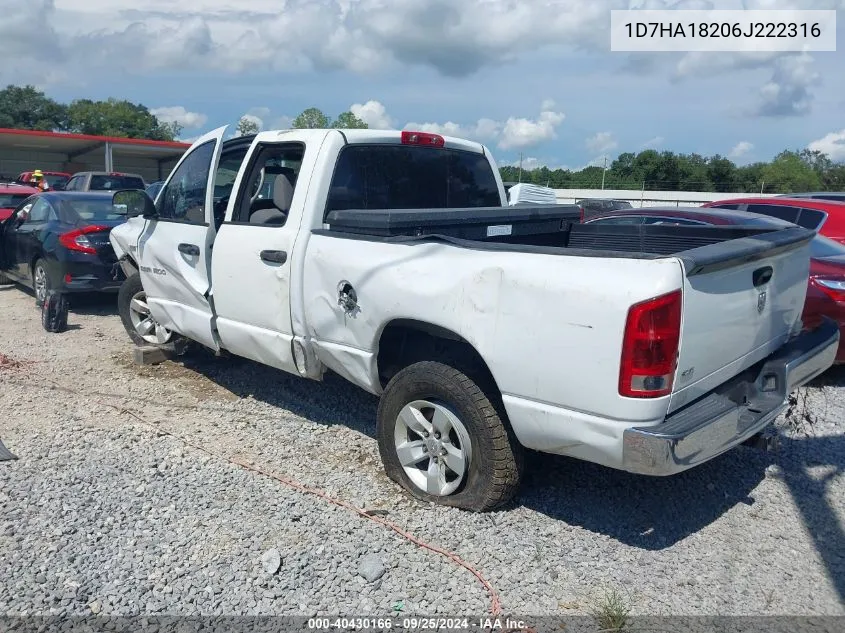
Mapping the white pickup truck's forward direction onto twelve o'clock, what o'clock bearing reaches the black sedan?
The black sedan is roughly at 12 o'clock from the white pickup truck.

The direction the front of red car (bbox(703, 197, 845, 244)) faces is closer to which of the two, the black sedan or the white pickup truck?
the black sedan

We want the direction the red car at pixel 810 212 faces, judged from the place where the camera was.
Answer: facing away from the viewer and to the left of the viewer

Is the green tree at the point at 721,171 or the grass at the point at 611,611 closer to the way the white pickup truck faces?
the green tree

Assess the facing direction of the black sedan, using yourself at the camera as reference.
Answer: facing away from the viewer and to the left of the viewer

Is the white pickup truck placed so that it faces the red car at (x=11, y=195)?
yes

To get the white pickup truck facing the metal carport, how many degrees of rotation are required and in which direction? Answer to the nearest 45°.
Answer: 0° — it already faces it

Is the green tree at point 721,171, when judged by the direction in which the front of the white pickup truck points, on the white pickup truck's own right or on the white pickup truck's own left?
on the white pickup truck's own right

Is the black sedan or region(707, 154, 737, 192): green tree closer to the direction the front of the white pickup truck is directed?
the black sedan

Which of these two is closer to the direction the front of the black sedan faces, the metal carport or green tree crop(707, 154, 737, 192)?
the metal carport

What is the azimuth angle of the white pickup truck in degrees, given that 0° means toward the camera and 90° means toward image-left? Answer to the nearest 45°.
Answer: approximately 135°
